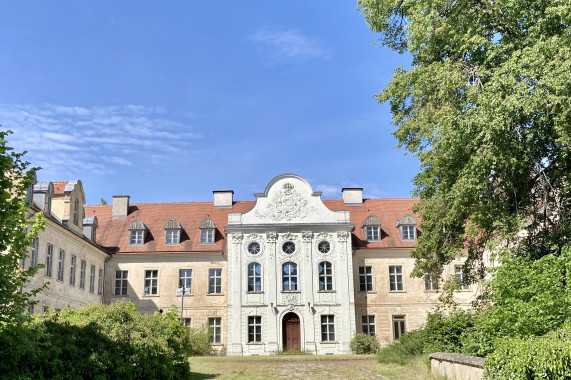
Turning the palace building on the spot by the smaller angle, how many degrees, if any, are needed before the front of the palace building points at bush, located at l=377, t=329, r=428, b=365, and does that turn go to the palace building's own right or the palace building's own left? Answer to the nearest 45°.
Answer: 0° — it already faces it

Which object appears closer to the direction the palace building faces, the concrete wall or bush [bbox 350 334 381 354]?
the concrete wall

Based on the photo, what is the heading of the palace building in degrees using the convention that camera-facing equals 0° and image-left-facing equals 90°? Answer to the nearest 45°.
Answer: approximately 0°

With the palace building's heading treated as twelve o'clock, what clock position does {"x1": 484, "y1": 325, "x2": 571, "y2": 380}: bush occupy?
The bush is roughly at 12 o'clock from the palace building.

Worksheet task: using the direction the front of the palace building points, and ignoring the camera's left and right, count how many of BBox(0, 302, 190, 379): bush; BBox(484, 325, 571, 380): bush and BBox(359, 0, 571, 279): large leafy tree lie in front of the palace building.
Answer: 3

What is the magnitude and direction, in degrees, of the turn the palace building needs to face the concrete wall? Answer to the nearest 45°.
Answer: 0° — it already faces it

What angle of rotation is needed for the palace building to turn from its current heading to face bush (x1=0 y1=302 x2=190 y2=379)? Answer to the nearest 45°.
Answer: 0° — it already faces it

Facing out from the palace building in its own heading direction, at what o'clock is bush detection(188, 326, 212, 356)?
The bush is roughly at 2 o'clock from the palace building.
